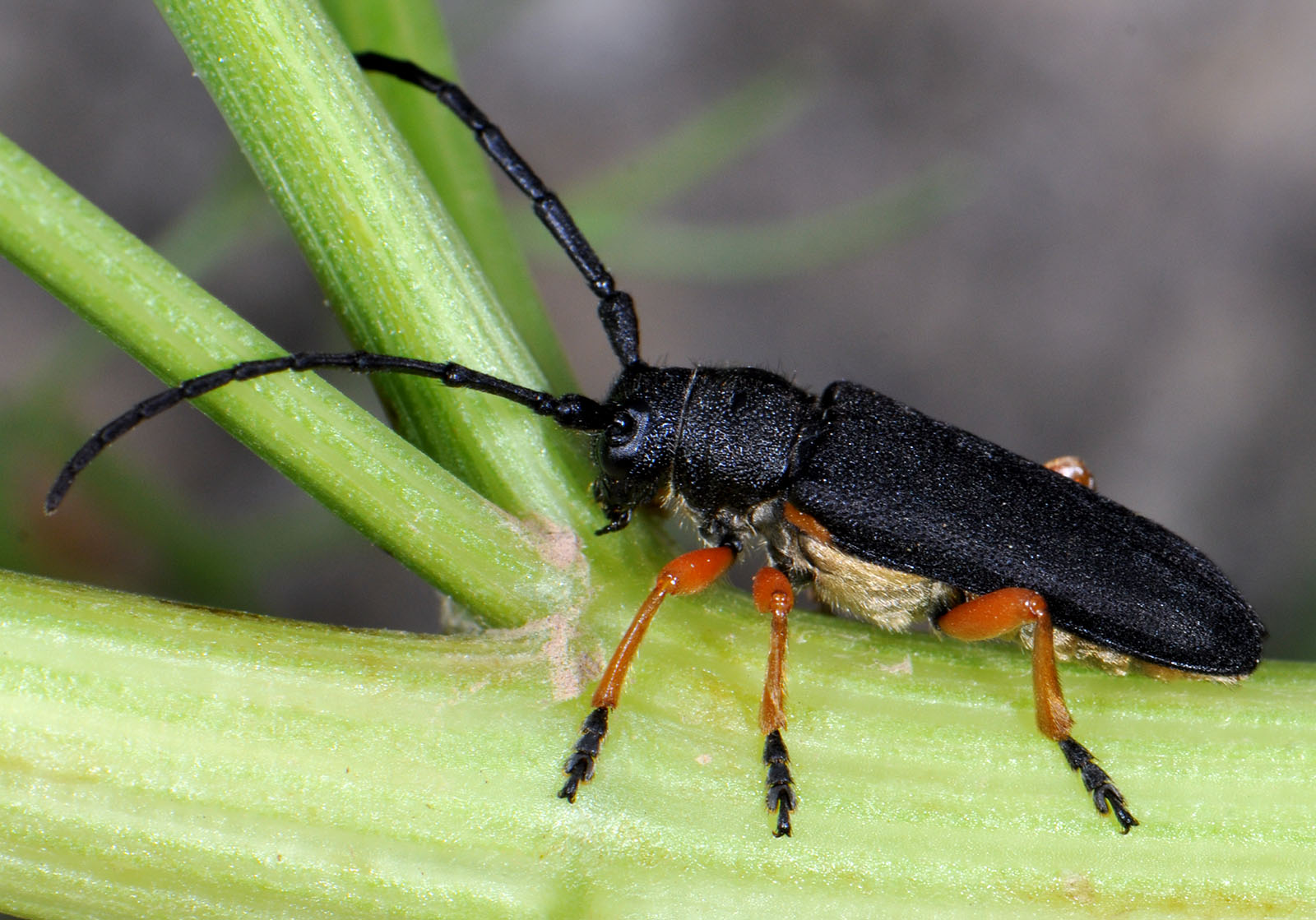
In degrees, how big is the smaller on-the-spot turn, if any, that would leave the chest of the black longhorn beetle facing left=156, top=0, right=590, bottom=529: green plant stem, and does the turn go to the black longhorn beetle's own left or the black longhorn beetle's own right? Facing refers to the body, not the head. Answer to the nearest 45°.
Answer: approximately 45° to the black longhorn beetle's own left

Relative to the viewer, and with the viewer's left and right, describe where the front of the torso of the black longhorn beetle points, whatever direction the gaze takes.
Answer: facing to the left of the viewer
